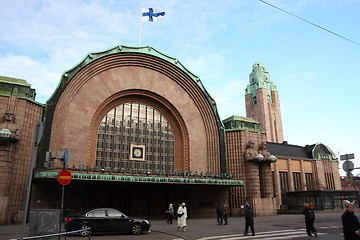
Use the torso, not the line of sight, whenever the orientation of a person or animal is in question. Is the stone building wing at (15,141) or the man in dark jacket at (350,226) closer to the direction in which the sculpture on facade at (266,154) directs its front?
the man in dark jacket

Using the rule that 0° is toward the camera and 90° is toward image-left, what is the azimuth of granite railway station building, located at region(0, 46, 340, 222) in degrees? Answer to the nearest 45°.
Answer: approximately 0°

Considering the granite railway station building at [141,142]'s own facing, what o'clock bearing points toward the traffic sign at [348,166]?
The traffic sign is roughly at 11 o'clock from the granite railway station building.

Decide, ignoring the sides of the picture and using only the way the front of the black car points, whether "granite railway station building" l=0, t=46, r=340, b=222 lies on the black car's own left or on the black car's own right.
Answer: on the black car's own left

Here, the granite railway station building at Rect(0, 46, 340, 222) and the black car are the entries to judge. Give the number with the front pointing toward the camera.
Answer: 1

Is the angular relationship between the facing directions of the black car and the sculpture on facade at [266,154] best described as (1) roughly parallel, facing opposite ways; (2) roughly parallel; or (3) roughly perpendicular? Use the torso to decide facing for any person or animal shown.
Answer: roughly perpendicular

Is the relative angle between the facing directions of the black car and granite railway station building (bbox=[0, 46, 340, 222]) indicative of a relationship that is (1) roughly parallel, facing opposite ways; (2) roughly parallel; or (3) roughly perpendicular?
roughly perpendicular
